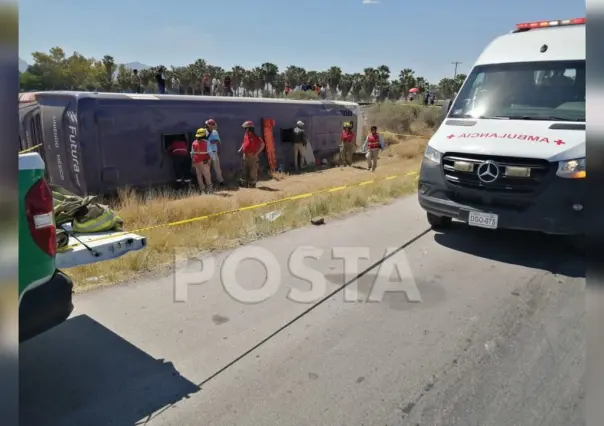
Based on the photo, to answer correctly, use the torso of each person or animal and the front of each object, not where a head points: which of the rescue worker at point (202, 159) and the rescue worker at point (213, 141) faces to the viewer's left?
the rescue worker at point (213, 141)

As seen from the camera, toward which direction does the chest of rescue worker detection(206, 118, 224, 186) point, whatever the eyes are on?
to the viewer's left

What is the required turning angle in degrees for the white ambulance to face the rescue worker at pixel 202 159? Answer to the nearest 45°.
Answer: approximately 90° to its right

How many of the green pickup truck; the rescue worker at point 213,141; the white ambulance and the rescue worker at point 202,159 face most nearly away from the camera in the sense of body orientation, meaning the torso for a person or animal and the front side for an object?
1

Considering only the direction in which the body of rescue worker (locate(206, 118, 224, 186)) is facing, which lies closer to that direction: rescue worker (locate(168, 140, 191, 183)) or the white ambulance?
the rescue worker
